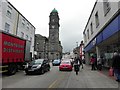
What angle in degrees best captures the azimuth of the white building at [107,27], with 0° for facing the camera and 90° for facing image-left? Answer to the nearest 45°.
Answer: approximately 90°

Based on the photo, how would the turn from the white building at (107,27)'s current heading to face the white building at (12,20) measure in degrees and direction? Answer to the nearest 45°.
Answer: approximately 45° to its right
